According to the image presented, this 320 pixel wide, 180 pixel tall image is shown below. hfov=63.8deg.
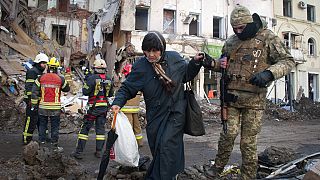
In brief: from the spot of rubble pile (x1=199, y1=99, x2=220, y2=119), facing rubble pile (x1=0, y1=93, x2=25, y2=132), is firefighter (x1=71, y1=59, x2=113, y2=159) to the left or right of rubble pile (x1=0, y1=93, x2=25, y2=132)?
left

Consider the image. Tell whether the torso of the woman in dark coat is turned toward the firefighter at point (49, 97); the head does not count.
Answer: no

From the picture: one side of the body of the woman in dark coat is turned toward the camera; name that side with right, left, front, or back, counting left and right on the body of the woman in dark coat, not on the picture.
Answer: front

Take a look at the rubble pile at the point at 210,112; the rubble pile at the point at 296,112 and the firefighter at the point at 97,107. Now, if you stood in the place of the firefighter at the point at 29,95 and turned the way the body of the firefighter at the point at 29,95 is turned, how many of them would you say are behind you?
0

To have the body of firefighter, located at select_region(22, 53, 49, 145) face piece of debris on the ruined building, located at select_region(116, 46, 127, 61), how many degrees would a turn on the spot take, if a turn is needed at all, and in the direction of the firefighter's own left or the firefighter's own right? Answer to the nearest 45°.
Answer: approximately 45° to the firefighter's own left

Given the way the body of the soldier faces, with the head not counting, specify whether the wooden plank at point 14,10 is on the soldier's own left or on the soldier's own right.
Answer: on the soldier's own right

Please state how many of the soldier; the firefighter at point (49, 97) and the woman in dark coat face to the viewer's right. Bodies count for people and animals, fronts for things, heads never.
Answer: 0

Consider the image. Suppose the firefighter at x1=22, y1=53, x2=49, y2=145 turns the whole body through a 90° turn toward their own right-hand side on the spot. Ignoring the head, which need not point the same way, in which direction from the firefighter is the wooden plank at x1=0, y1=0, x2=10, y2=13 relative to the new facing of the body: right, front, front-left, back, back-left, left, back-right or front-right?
back

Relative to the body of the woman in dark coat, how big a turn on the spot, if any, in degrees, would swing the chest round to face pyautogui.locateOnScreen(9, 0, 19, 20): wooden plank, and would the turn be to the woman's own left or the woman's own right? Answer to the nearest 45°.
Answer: approximately 135° to the woman's own right
